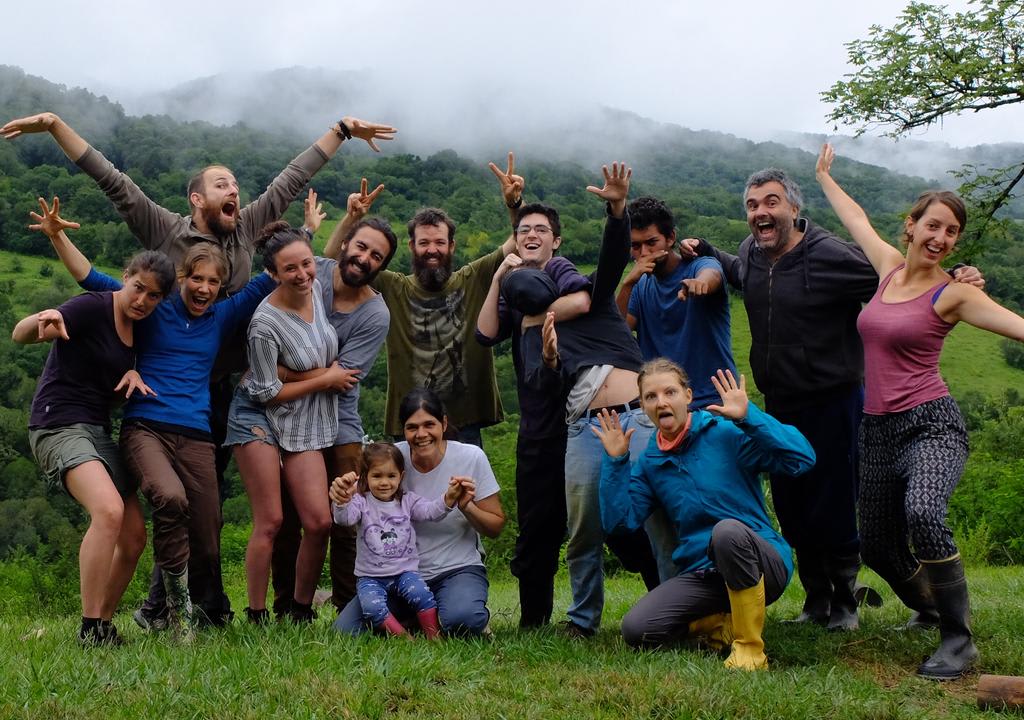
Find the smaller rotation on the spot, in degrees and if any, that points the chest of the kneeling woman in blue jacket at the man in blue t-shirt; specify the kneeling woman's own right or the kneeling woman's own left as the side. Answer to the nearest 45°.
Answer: approximately 135° to the kneeling woman's own right

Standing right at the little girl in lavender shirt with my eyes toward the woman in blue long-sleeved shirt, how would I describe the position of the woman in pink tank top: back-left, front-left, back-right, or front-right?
back-left

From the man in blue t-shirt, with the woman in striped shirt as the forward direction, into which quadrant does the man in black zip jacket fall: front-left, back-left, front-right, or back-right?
back-left

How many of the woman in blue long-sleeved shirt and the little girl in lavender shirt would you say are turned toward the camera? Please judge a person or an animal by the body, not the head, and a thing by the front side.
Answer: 2

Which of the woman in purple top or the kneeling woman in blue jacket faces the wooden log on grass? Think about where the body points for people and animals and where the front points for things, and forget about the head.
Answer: the woman in purple top

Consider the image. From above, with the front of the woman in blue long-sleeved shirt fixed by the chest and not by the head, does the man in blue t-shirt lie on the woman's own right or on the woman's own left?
on the woman's own left

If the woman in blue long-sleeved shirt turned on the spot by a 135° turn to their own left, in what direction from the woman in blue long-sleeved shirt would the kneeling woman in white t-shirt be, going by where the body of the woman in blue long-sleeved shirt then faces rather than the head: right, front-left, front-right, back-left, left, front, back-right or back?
front-right

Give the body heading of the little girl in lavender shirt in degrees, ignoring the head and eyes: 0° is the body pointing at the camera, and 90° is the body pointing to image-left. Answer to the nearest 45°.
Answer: approximately 0°

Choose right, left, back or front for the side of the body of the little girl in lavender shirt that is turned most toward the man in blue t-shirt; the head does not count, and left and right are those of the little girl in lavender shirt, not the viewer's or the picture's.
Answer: left

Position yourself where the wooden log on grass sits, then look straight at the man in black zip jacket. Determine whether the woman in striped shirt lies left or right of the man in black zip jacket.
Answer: left
